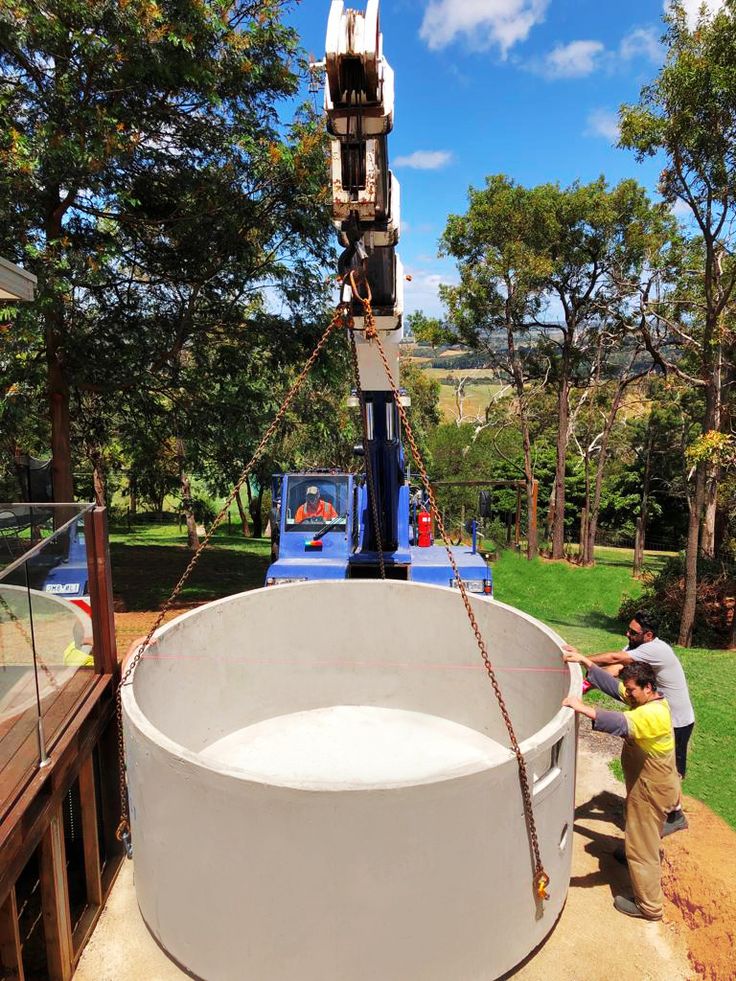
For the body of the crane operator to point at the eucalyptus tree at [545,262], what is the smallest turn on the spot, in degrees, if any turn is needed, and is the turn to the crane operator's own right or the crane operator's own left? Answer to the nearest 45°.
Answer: approximately 135° to the crane operator's own left

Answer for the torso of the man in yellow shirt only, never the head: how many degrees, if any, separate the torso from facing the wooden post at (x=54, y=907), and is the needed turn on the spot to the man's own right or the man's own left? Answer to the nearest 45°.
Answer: approximately 45° to the man's own left

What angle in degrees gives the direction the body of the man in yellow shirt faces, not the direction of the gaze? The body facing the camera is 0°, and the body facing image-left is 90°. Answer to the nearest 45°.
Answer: approximately 90°

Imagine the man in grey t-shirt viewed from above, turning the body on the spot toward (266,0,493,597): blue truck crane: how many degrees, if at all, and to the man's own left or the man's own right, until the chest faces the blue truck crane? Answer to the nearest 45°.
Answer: approximately 45° to the man's own right

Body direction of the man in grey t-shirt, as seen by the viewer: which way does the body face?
to the viewer's left

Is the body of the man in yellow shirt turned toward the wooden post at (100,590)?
yes

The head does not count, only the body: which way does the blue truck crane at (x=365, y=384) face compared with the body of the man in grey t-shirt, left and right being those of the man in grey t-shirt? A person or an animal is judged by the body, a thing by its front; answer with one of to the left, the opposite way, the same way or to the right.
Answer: to the left

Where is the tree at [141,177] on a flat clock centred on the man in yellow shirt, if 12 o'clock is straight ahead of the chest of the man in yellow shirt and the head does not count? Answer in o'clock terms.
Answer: The tree is roughly at 1 o'clock from the man in yellow shirt.

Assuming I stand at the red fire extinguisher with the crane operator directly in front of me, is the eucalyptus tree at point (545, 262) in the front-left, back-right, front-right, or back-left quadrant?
back-right

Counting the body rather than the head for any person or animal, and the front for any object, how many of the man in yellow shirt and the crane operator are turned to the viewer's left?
1

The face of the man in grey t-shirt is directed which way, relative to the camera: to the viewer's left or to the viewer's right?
to the viewer's left

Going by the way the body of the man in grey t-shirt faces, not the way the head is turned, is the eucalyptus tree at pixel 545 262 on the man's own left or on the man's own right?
on the man's own right

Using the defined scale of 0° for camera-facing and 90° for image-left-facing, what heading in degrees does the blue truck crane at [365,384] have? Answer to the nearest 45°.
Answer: approximately 0°

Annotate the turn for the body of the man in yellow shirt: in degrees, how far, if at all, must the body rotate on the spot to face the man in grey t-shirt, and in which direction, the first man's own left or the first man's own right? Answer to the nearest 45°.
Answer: approximately 90° to the first man's own right
